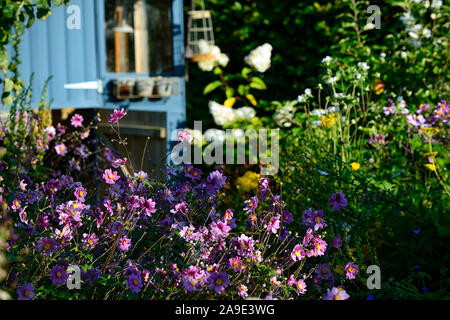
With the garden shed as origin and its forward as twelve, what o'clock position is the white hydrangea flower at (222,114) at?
The white hydrangea flower is roughly at 9 o'clock from the garden shed.

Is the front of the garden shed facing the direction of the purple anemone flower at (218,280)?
yes

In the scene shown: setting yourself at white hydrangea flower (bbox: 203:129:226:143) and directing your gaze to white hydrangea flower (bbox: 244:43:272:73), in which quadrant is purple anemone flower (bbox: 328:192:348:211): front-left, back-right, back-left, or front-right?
back-right

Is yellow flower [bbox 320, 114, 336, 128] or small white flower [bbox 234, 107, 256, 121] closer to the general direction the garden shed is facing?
the yellow flower

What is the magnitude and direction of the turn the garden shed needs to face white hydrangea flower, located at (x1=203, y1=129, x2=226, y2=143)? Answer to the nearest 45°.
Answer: approximately 90° to its left

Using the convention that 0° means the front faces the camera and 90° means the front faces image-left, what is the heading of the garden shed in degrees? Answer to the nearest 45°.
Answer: approximately 0°

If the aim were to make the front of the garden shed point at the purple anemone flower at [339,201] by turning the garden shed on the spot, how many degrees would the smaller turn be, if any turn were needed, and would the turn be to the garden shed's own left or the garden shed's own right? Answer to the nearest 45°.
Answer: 0° — it already faces it

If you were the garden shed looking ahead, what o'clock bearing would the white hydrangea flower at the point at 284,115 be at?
The white hydrangea flower is roughly at 10 o'clock from the garden shed.

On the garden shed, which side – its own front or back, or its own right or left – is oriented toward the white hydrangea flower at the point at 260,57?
left

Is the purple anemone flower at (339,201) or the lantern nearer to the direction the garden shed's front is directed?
the purple anemone flower

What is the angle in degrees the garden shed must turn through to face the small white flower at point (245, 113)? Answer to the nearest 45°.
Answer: approximately 90° to its left
